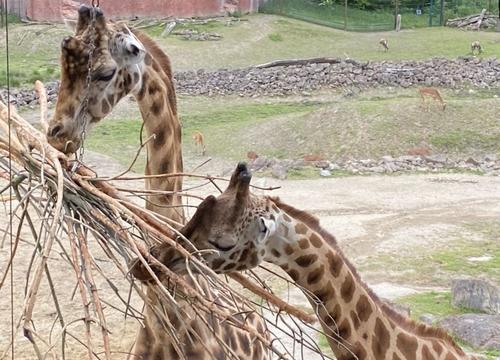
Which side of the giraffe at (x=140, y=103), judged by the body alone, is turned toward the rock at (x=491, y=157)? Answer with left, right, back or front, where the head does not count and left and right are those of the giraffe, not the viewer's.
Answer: back

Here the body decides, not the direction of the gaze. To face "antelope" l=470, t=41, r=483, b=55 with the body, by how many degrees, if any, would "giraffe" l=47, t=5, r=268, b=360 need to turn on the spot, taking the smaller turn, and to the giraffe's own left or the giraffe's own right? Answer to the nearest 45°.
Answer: approximately 180°

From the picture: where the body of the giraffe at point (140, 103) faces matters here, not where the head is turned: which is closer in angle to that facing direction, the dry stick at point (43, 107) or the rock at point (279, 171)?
the dry stick

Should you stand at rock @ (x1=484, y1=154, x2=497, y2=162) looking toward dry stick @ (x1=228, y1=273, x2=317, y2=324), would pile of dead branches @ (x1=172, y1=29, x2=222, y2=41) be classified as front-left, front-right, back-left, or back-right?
back-right

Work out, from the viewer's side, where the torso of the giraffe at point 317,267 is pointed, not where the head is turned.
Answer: to the viewer's left

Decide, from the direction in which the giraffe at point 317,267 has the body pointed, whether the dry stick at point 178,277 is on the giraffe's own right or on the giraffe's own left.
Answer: on the giraffe's own left

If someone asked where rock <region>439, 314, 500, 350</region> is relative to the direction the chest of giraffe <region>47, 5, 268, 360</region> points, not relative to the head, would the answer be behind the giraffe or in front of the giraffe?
behind

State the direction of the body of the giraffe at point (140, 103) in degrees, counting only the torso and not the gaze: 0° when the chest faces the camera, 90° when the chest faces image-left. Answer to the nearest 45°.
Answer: approximately 45°

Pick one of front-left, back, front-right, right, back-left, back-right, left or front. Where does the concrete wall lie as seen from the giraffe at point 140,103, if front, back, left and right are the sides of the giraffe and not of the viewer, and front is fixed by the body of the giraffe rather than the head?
back-right

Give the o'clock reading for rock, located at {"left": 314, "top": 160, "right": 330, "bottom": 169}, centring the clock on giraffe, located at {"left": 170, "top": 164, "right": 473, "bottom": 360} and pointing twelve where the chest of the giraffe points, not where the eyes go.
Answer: The rock is roughly at 3 o'clock from the giraffe.
